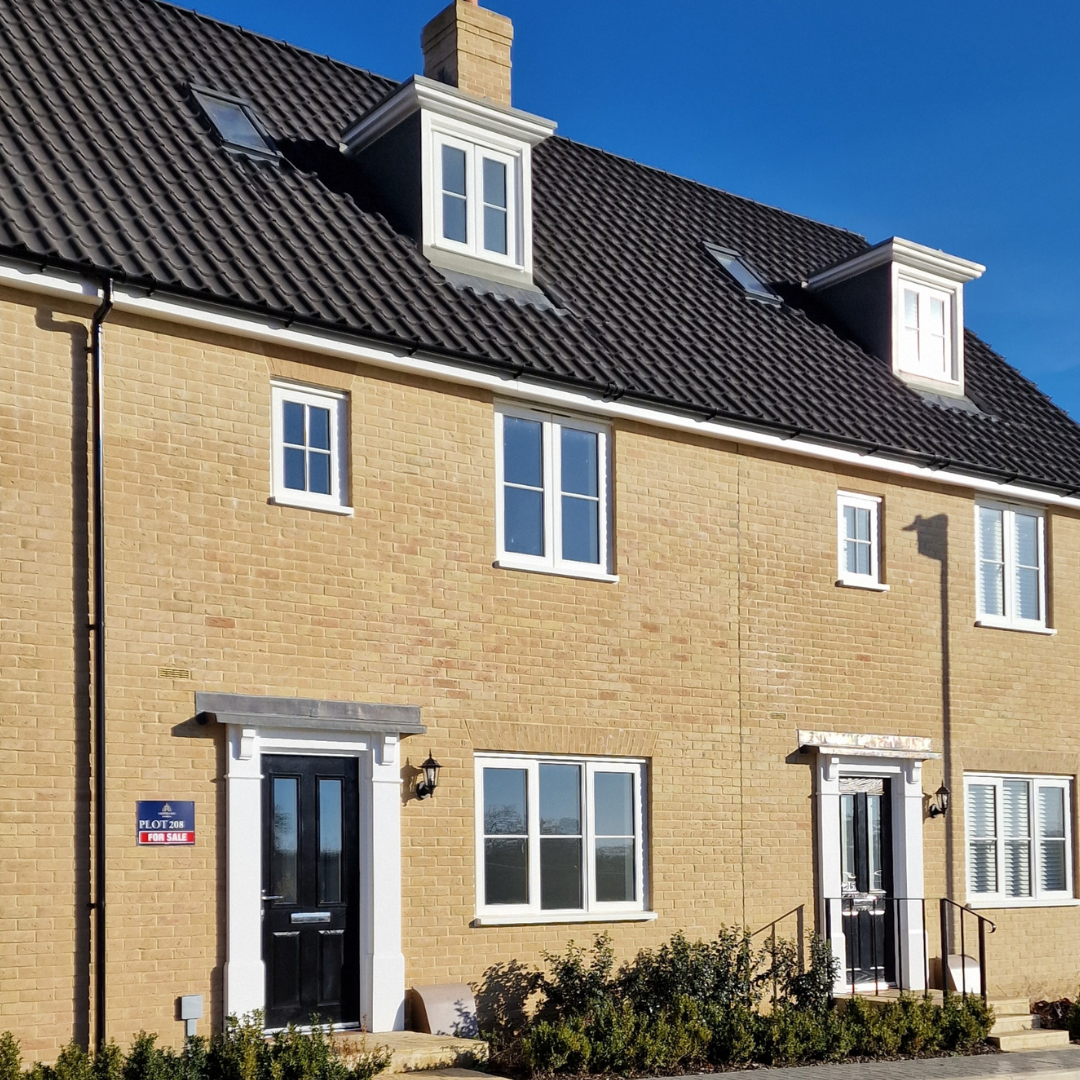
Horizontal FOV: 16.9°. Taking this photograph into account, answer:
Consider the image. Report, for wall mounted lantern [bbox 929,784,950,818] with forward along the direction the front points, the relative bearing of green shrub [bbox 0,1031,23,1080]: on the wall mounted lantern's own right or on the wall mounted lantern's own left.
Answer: on the wall mounted lantern's own right

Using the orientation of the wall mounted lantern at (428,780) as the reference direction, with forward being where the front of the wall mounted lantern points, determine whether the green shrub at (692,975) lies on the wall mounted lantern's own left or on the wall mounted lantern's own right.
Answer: on the wall mounted lantern's own left

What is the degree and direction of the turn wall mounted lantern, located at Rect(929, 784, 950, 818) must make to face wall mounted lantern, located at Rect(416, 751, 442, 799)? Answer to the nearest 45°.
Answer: approximately 90° to its right

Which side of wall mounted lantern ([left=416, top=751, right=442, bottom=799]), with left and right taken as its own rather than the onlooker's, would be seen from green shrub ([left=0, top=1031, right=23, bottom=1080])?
right

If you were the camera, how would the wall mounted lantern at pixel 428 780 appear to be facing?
facing the viewer and to the right of the viewer

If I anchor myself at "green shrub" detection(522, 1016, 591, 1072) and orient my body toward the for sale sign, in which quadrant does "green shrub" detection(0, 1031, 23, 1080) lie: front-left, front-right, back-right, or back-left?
front-left

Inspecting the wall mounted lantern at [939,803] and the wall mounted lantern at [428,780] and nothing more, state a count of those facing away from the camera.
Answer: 0

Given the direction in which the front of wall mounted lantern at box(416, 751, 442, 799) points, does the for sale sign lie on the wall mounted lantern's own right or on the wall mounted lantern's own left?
on the wall mounted lantern's own right
